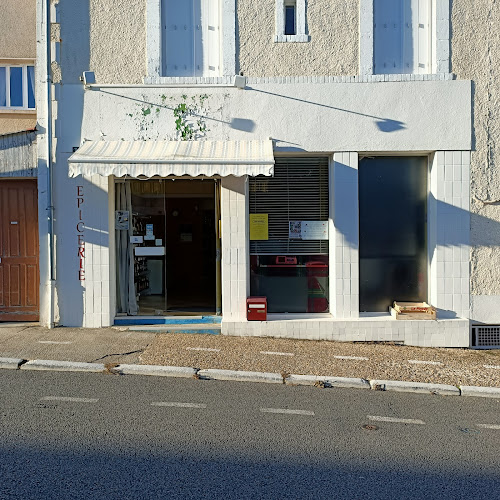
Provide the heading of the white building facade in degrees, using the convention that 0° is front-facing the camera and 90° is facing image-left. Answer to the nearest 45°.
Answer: approximately 0°

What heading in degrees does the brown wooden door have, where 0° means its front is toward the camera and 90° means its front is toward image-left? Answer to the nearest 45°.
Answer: approximately 0°

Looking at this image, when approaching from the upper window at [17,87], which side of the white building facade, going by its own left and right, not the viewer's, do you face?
right

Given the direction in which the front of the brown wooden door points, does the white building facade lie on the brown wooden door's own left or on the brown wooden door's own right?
on the brown wooden door's own left

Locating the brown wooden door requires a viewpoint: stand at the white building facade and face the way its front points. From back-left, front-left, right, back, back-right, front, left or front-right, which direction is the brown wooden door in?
right
